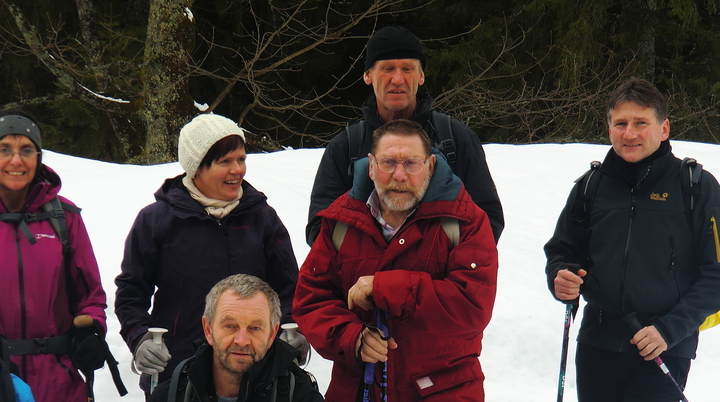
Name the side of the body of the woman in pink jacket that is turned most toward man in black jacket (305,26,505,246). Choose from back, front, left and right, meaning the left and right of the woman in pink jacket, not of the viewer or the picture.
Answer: left

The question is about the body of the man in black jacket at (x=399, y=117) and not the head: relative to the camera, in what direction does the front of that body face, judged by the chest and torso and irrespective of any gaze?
toward the camera

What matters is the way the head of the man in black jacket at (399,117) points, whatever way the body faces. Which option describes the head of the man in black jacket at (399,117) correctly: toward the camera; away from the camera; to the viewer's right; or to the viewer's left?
toward the camera

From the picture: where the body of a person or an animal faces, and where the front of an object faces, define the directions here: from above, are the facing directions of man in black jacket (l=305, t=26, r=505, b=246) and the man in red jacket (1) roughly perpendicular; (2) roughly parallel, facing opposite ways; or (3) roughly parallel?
roughly parallel

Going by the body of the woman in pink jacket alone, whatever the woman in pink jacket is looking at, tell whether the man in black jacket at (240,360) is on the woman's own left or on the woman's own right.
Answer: on the woman's own left

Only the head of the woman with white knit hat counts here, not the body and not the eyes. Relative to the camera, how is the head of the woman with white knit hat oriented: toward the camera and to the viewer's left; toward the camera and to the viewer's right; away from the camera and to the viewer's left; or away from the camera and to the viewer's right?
toward the camera and to the viewer's right

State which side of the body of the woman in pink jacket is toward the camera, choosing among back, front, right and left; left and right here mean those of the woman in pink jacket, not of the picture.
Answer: front

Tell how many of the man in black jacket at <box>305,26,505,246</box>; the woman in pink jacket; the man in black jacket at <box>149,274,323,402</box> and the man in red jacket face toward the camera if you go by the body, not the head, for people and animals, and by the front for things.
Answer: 4

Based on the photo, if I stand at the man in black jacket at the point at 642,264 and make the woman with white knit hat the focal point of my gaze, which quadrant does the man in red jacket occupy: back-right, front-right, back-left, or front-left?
front-left

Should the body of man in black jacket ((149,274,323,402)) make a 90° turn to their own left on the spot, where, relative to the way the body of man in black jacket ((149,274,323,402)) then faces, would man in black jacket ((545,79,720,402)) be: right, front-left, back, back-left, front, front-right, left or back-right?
front

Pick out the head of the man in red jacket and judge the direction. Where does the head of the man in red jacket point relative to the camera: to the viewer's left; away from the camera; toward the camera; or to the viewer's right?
toward the camera

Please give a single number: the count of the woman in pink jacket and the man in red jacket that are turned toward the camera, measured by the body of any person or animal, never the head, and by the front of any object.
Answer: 2

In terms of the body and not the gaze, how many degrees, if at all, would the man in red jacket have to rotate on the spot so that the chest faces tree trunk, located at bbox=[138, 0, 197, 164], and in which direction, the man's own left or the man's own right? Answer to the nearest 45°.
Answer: approximately 135° to the man's own right

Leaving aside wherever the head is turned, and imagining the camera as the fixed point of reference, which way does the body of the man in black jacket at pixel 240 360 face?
toward the camera

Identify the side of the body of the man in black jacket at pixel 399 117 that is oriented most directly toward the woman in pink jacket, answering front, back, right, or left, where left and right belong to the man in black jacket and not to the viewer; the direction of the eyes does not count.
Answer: right

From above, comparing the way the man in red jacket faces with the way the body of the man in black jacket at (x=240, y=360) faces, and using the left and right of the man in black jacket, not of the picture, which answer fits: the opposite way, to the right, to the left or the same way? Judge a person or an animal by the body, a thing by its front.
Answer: the same way

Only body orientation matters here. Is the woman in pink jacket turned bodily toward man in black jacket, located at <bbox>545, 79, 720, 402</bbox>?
no

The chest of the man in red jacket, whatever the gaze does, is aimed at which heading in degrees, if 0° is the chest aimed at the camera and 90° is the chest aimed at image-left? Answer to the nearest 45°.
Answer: approximately 0°
